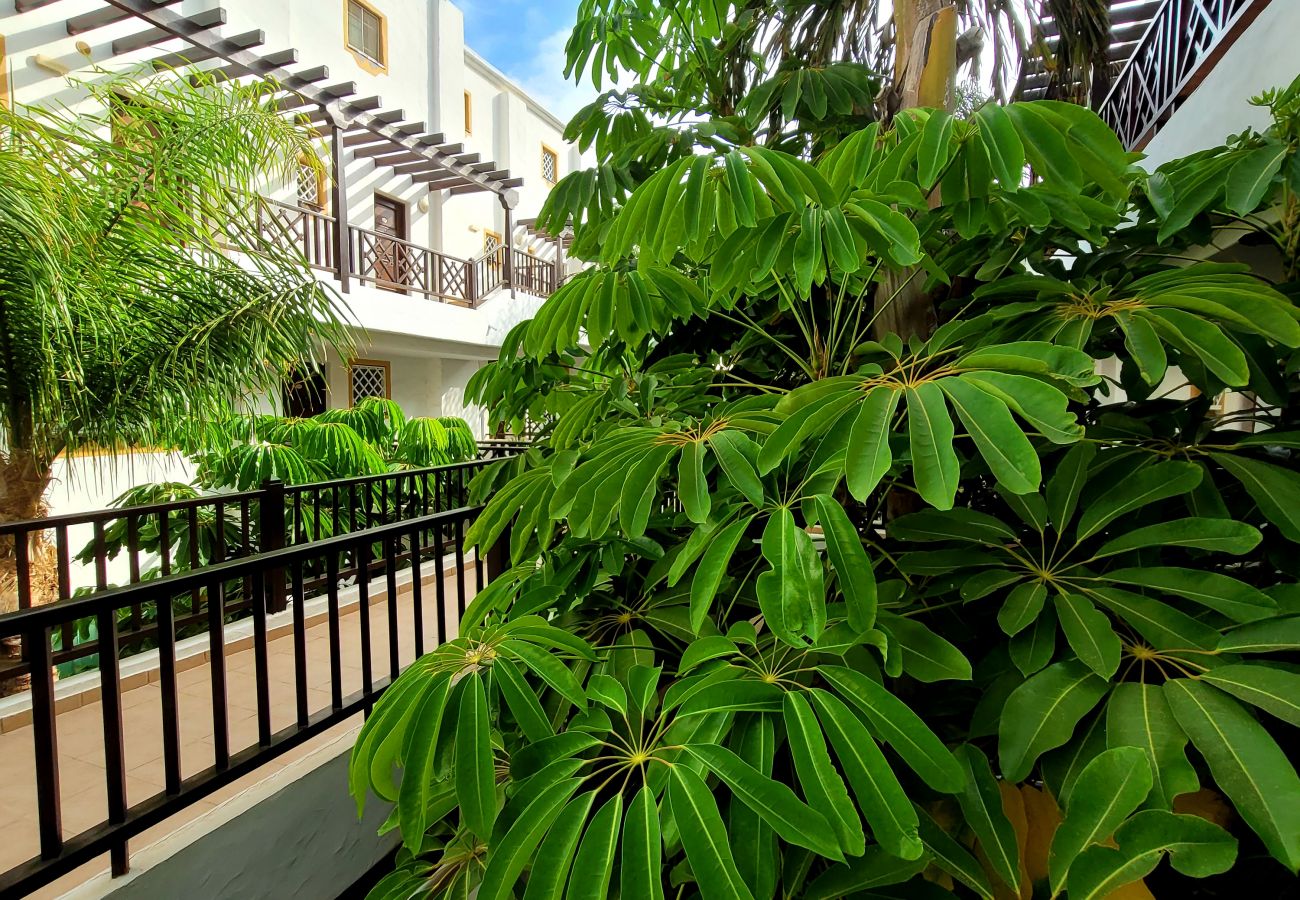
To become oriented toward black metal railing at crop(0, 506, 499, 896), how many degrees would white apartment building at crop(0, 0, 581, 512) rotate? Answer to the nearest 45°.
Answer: approximately 45° to its right

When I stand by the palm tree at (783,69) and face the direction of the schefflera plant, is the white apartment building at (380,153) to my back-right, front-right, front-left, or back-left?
back-right

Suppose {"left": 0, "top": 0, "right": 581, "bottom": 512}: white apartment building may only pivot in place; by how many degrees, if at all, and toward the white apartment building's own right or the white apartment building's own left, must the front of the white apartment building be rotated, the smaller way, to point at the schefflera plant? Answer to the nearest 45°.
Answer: approximately 45° to the white apartment building's own right

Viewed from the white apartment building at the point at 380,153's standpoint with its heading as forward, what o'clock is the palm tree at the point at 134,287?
The palm tree is roughly at 2 o'clock from the white apartment building.

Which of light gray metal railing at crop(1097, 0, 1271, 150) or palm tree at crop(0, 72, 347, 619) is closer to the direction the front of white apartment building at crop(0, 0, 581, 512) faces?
the light gray metal railing

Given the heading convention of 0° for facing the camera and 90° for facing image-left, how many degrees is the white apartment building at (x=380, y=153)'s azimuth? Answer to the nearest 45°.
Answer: approximately 315°
